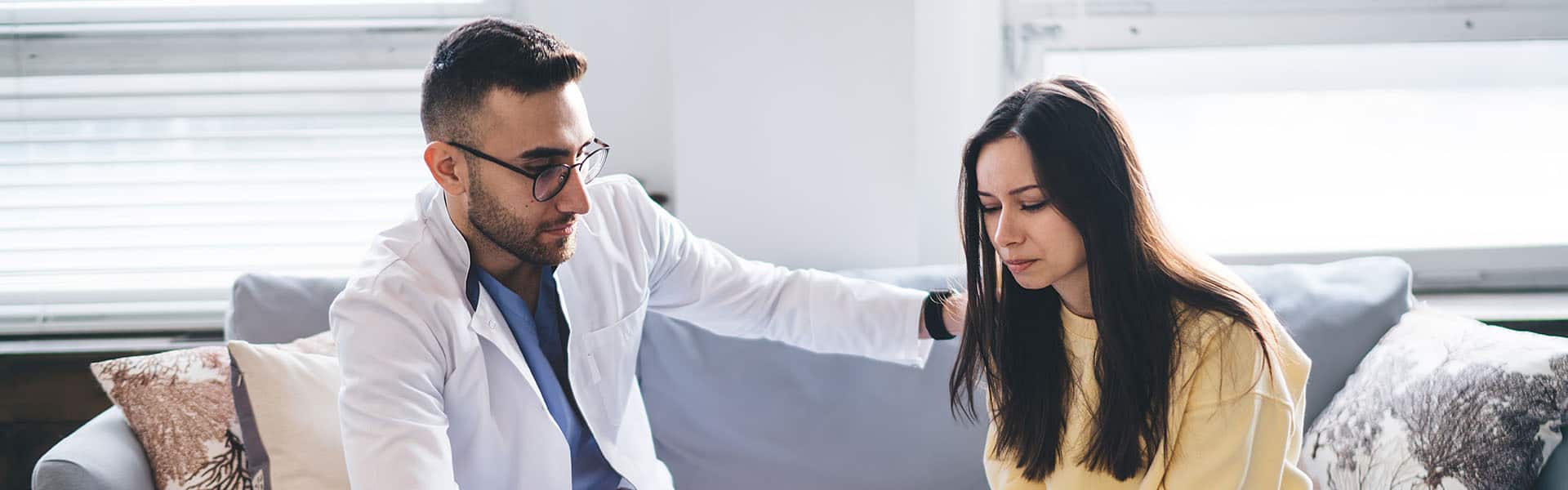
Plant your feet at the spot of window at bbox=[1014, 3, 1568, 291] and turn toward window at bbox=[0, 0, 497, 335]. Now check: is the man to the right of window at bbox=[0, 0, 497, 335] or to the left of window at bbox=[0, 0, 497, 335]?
left

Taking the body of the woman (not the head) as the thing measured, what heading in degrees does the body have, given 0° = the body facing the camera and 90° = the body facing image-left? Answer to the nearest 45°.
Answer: approximately 45°

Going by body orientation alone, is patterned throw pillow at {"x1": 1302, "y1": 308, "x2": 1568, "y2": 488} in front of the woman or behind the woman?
behind

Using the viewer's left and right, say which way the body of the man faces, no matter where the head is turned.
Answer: facing the viewer and to the right of the viewer

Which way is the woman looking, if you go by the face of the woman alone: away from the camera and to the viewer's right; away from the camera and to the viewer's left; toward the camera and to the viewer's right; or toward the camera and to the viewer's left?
toward the camera and to the viewer's left

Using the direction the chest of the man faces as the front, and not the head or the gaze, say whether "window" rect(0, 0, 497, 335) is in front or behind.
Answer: behind
